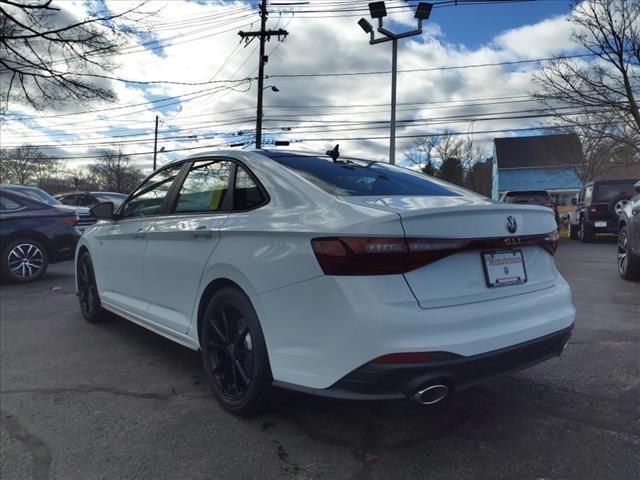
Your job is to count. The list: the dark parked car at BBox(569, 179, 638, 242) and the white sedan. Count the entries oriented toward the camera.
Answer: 0

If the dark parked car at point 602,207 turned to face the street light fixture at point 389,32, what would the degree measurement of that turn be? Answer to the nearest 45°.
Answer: approximately 45° to its left

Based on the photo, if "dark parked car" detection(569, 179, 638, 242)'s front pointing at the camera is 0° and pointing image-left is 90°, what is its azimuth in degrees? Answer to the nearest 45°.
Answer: approximately 135°

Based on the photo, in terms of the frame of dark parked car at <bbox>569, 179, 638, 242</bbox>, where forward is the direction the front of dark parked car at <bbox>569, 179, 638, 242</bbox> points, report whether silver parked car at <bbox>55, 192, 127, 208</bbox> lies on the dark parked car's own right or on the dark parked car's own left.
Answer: on the dark parked car's own left

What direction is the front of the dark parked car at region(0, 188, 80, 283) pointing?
to the viewer's left

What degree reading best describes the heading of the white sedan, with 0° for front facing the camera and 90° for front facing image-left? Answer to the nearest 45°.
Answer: approximately 135°

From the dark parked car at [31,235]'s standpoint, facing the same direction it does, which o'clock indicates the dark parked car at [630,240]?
the dark parked car at [630,240] is roughly at 7 o'clock from the dark parked car at [31,235].

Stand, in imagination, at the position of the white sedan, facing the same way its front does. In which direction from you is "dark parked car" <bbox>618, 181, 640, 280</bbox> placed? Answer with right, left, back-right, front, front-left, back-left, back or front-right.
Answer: right

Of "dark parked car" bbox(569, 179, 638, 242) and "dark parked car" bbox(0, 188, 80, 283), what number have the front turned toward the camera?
0

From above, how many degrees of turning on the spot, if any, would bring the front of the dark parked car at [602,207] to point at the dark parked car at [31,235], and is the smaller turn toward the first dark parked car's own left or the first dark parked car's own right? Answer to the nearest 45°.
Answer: approximately 90° to the first dark parked car's own left

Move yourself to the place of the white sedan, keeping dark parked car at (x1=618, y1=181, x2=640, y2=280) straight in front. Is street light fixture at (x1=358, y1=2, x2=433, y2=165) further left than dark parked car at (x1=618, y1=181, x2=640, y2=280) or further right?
left

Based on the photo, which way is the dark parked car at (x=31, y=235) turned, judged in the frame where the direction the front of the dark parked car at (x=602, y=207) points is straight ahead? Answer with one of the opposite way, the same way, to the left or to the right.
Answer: to the left
